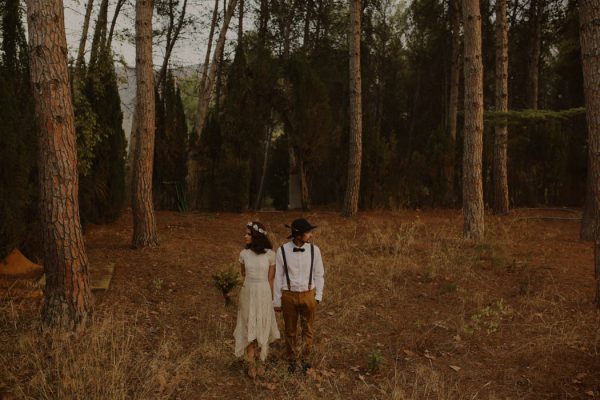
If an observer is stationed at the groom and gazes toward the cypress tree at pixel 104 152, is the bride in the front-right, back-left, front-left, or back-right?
front-left

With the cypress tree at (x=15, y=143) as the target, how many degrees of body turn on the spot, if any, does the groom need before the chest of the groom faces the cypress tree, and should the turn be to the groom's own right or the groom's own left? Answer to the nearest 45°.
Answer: approximately 135° to the groom's own right

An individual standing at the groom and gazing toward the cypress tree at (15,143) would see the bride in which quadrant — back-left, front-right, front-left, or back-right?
front-left

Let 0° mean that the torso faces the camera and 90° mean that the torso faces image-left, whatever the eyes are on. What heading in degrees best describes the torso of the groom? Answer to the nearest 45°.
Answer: approximately 0°

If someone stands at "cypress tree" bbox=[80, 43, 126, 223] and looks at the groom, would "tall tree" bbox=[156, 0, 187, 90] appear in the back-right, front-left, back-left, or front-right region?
back-left

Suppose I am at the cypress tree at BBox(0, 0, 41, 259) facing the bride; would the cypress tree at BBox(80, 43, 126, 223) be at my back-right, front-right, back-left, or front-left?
back-left

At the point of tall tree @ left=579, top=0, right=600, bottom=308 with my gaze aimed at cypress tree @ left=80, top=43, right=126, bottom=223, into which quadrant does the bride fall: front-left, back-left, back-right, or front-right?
front-left

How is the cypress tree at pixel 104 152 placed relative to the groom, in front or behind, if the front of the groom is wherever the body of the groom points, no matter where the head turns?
behind

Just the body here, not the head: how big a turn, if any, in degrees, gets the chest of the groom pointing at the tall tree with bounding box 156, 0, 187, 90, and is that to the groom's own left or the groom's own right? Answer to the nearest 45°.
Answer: approximately 180°
